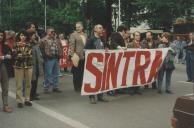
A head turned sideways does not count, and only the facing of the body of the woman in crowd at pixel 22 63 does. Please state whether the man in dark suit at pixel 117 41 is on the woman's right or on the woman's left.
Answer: on the woman's left

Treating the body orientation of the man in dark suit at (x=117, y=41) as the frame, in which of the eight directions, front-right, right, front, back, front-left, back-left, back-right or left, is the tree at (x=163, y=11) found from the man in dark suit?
left

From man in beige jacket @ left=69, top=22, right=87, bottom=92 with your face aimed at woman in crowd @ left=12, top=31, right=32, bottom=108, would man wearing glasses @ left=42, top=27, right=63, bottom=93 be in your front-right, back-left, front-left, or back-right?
front-right

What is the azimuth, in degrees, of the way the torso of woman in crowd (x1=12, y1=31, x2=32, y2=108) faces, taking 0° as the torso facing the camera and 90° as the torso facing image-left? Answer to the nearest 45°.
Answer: approximately 0°
